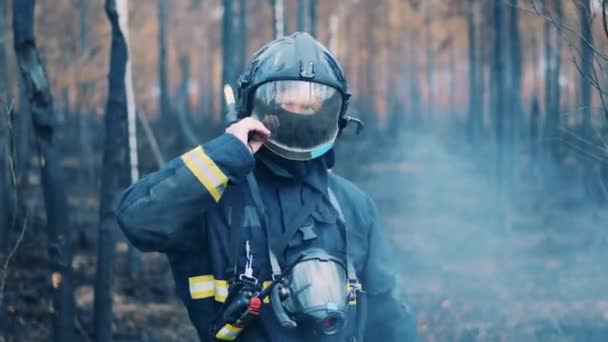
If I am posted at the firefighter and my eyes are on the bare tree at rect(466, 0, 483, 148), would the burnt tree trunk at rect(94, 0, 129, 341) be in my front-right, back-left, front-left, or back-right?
front-left

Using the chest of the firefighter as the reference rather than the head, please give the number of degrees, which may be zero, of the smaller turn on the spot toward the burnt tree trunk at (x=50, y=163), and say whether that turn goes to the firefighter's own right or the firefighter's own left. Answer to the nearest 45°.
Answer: approximately 135° to the firefighter's own right

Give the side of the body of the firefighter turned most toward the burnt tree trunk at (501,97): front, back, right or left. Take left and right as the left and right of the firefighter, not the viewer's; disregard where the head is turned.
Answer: back

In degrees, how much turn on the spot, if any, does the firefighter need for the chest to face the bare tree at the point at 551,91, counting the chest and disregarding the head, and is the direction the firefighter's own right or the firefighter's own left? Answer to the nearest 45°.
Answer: approximately 180°

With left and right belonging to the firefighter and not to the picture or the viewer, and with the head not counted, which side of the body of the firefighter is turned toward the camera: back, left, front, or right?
front

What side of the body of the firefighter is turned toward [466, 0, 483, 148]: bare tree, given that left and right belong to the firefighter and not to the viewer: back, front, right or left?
back

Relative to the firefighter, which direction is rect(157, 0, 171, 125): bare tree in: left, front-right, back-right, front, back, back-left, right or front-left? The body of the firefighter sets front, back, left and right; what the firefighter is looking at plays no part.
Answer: back

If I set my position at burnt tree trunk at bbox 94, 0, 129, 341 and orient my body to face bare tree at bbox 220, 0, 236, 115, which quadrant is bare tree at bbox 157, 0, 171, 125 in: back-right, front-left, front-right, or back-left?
front-left

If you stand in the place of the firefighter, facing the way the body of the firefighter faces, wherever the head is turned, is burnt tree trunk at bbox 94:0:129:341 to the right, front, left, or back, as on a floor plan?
back

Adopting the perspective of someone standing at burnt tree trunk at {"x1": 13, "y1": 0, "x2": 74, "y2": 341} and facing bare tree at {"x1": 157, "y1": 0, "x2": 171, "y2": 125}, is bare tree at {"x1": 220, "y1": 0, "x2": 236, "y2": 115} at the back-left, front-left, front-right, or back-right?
front-right

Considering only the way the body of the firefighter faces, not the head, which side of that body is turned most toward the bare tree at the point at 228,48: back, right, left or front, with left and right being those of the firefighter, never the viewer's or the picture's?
back

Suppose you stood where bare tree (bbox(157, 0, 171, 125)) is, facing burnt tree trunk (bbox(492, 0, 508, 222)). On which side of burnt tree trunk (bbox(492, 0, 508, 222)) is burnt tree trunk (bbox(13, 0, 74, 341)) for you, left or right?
right
